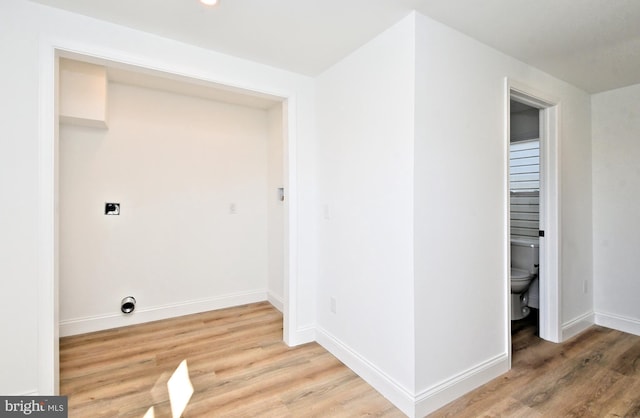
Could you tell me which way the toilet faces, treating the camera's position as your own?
facing the viewer and to the left of the viewer
